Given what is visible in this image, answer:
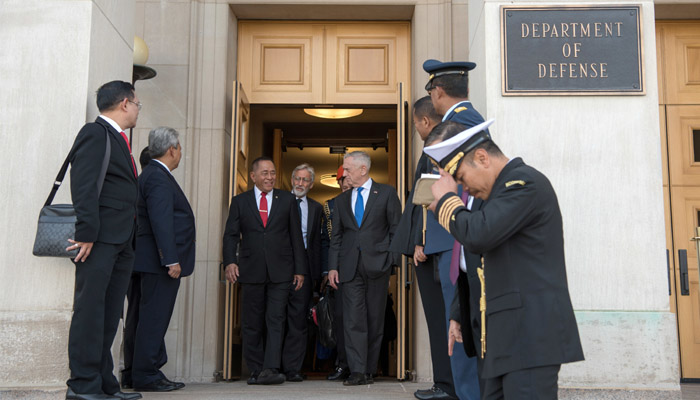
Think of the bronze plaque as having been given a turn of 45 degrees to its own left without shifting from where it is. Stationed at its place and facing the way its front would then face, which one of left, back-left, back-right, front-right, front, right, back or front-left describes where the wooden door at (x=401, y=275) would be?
back

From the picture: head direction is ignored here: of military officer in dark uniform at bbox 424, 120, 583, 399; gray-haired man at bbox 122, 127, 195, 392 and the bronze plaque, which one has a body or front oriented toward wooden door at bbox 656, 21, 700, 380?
the gray-haired man

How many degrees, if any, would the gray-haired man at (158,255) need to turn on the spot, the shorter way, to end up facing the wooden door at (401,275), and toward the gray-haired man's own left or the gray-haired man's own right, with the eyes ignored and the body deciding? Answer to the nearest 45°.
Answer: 0° — they already face it

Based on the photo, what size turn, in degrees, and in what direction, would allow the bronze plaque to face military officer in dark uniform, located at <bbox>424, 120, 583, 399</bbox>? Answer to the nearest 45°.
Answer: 0° — it already faces them

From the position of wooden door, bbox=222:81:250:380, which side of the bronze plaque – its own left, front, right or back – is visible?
right

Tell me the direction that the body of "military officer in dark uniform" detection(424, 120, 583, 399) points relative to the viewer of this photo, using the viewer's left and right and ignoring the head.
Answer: facing to the left of the viewer

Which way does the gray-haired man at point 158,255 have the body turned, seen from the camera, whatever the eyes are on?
to the viewer's right

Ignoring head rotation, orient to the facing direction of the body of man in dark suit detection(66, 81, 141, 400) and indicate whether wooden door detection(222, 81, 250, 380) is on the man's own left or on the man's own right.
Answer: on the man's own left

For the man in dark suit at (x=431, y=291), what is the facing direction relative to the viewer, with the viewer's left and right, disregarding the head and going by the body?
facing to the left of the viewer

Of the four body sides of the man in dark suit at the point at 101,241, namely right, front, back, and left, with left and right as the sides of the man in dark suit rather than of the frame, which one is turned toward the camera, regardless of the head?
right
